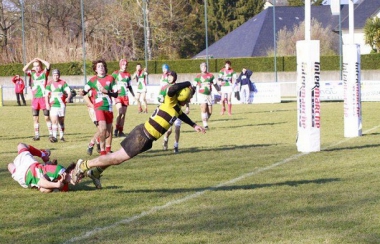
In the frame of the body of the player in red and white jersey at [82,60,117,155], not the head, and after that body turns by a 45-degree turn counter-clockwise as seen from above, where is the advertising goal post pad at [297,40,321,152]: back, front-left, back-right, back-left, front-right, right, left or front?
front-left

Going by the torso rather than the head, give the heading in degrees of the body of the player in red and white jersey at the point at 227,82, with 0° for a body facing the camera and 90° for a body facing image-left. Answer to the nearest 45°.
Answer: approximately 0°

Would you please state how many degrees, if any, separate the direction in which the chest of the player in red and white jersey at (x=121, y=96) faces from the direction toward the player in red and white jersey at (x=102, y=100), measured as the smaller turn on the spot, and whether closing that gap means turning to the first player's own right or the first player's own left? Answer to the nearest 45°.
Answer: approximately 45° to the first player's own right

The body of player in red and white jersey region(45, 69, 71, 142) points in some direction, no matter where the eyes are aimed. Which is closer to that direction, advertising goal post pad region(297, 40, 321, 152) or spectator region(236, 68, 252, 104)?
the advertising goal post pad

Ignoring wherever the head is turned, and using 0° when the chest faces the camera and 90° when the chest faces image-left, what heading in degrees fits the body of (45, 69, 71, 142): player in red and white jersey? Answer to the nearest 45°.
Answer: approximately 0°
